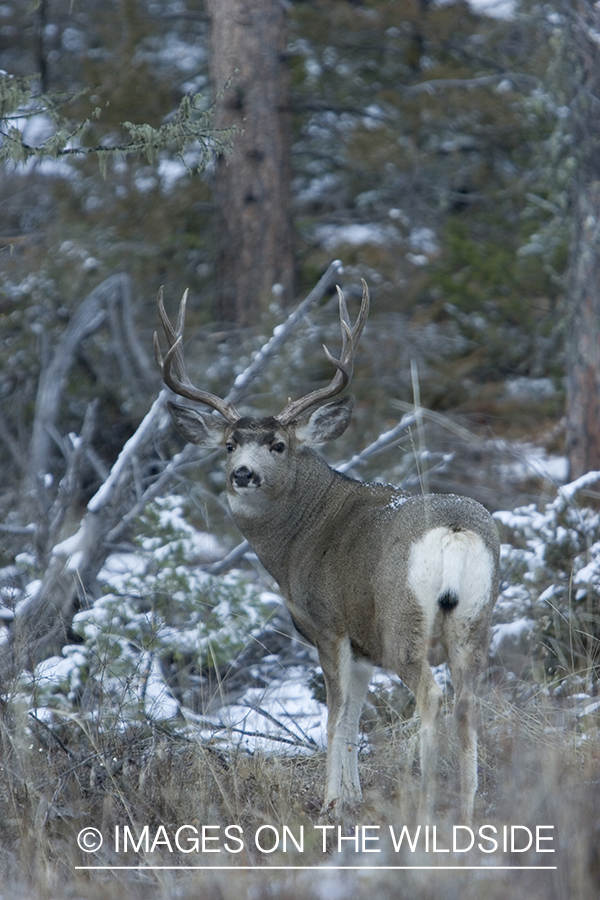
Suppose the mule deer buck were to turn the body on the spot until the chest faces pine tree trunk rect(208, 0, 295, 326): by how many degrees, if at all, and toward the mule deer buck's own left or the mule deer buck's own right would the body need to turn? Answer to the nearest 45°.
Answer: approximately 45° to the mule deer buck's own right

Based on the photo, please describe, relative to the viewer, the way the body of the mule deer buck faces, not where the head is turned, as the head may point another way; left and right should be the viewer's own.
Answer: facing away from the viewer and to the left of the viewer
